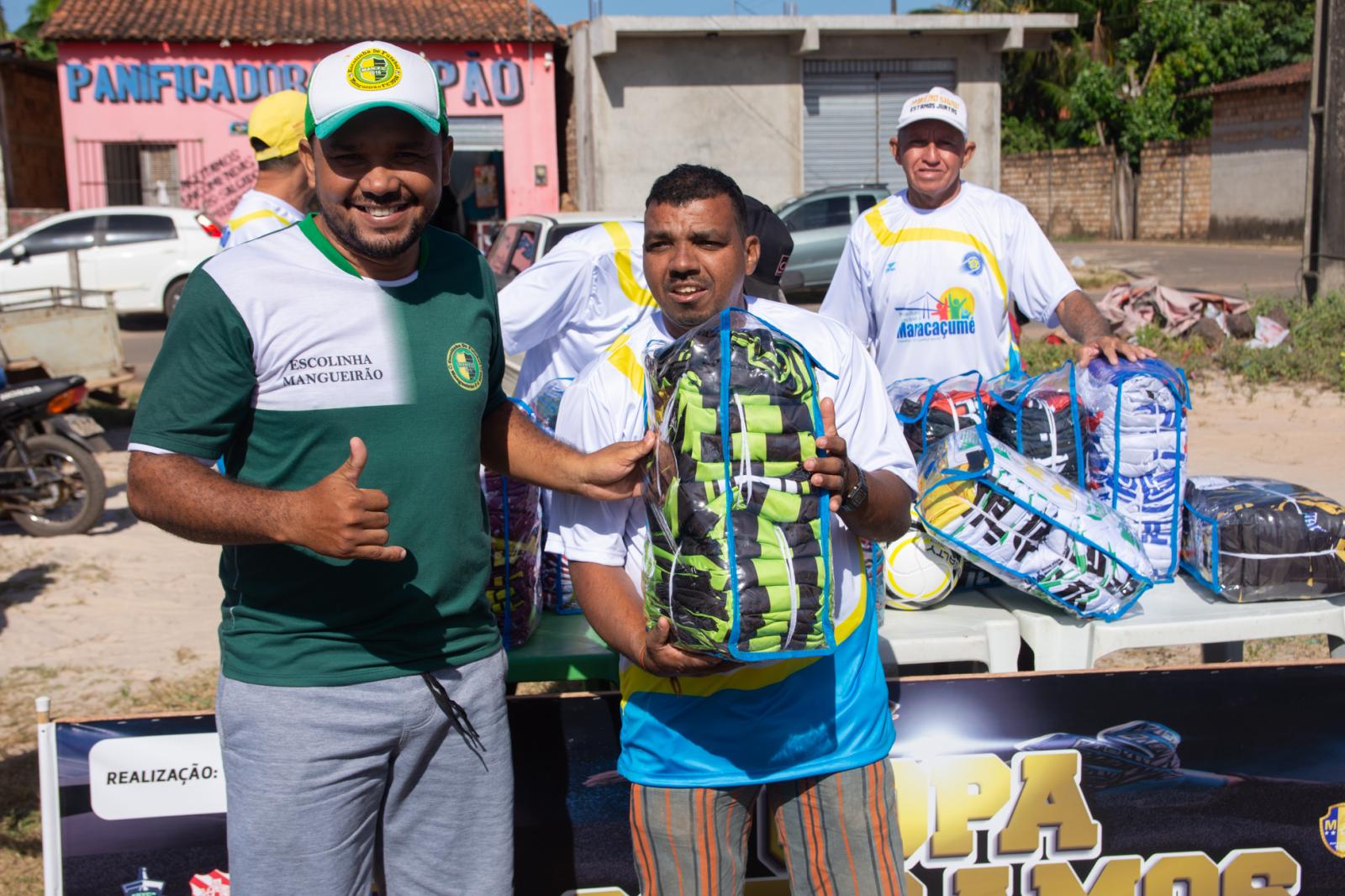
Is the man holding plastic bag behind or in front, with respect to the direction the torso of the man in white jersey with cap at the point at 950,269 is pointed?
in front

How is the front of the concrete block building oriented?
toward the camera

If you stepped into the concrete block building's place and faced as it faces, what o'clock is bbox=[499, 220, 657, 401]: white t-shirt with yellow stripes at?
The white t-shirt with yellow stripes is roughly at 12 o'clock from the concrete block building.

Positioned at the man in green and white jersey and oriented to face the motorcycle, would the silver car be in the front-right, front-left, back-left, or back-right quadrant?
front-right

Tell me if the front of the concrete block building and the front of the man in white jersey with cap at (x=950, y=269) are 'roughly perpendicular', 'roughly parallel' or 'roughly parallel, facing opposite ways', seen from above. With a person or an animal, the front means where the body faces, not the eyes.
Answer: roughly parallel

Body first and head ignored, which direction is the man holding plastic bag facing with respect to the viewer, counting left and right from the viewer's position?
facing the viewer

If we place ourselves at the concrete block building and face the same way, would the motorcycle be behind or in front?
in front

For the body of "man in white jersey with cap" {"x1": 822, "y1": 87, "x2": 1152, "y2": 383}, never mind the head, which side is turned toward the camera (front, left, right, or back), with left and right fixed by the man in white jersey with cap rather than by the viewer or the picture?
front

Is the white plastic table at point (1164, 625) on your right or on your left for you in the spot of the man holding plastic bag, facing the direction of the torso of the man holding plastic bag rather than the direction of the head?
on your left

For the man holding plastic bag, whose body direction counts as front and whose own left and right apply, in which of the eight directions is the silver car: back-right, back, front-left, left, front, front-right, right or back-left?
back

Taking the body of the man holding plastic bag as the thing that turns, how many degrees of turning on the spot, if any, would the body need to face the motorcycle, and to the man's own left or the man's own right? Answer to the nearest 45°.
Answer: approximately 135° to the man's own right

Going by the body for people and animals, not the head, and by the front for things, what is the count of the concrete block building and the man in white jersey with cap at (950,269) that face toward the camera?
2
